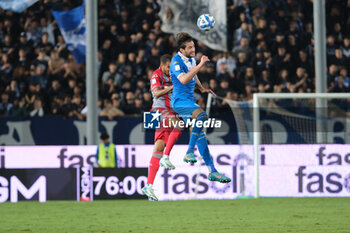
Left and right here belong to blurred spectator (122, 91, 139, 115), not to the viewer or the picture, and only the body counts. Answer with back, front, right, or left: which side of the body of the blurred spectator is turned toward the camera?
front

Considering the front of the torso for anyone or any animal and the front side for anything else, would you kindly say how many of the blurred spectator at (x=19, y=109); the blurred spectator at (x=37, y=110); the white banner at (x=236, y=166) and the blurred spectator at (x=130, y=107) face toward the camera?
4

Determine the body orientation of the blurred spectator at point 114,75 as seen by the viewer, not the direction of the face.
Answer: toward the camera

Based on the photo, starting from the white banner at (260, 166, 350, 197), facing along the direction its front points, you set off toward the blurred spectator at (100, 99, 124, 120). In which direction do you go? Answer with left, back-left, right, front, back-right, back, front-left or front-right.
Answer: right

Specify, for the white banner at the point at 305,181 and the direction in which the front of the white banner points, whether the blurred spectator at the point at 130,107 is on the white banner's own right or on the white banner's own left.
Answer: on the white banner's own right

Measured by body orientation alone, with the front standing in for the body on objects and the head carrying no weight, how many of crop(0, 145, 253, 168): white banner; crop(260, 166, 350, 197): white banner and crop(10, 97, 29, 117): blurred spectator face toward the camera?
3

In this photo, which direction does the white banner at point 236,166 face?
toward the camera

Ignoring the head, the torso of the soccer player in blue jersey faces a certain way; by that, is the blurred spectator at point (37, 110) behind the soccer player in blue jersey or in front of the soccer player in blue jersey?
behind

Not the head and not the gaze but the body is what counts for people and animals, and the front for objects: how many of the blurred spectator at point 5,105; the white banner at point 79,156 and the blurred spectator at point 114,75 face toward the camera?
3

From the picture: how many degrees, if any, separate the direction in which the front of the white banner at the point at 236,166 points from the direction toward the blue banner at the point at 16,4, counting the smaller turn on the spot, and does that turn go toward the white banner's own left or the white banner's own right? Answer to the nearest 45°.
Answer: approximately 90° to the white banner's own right

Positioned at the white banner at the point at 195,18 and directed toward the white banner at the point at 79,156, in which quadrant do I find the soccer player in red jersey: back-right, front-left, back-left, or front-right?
front-left

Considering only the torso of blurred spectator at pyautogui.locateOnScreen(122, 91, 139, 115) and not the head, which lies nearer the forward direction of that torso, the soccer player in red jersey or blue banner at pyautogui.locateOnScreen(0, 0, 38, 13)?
the soccer player in red jersey

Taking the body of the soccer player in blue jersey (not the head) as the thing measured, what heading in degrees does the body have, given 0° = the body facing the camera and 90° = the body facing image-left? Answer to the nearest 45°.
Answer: approximately 315°

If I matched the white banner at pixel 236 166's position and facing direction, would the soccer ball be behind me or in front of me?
in front
